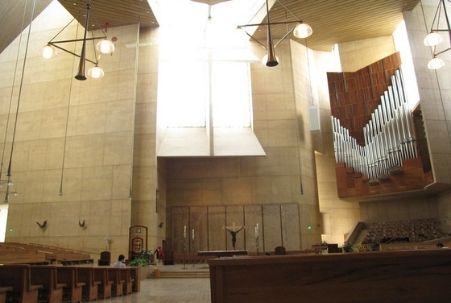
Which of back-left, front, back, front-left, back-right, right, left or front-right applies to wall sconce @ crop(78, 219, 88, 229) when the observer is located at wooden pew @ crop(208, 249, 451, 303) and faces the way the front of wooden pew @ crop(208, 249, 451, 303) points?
front-left

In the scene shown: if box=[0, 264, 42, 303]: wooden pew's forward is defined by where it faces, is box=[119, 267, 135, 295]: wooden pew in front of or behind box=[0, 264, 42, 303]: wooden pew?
in front

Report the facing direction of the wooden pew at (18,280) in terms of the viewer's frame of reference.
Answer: facing away from the viewer and to the right of the viewer

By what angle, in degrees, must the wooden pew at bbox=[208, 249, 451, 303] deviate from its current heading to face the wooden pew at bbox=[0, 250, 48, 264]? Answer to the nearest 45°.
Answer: approximately 45° to its left

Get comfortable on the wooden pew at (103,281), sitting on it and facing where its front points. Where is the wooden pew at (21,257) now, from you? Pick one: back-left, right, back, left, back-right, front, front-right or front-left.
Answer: left

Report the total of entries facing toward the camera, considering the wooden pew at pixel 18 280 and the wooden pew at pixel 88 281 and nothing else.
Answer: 0

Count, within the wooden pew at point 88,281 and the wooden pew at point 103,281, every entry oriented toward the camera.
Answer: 0

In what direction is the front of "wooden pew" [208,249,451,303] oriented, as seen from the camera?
facing away from the viewer

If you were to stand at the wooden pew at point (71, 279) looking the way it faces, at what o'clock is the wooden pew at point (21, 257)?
the wooden pew at point (21, 257) is roughly at 10 o'clock from the wooden pew at point (71, 279).

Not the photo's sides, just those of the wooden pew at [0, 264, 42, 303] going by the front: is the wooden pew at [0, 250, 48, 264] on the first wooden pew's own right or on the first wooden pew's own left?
on the first wooden pew's own left

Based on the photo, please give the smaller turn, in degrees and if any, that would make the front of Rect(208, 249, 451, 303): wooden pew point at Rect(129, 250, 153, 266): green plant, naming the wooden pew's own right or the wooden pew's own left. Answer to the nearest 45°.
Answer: approximately 45° to the wooden pew's own left

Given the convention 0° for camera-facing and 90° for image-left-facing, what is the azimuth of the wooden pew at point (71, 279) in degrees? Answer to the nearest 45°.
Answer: approximately 225°

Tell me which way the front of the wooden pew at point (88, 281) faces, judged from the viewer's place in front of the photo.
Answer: facing away from the viewer and to the right of the viewer

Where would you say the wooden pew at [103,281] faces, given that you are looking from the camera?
facing away from the viewer and to the right of the viewer

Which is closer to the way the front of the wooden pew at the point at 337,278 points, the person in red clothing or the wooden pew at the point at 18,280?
the person in red clothing
